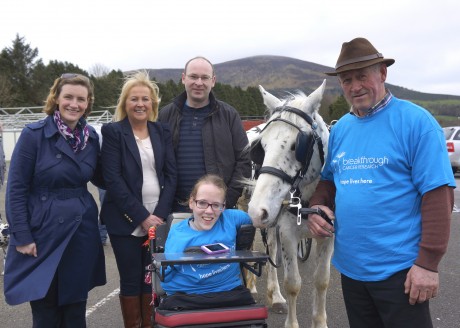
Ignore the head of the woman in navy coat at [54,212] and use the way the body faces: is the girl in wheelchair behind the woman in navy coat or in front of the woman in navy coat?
in front

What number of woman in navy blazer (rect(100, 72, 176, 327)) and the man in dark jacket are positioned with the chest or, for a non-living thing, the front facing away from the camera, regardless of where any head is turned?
0

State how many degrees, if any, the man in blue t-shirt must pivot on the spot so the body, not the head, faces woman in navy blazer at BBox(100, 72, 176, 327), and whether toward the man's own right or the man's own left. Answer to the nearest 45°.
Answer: approximately 45° to the man's own right

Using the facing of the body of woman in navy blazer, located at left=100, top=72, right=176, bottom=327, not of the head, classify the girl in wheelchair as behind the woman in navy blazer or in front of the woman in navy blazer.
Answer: in front

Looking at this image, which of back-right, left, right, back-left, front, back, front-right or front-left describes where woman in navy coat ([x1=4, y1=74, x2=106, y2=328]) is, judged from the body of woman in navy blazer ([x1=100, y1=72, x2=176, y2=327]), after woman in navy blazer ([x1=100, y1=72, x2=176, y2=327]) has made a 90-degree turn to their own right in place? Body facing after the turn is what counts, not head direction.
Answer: front

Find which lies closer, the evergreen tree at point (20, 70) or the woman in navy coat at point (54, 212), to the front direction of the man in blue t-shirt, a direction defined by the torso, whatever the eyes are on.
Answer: the woman in navy coat

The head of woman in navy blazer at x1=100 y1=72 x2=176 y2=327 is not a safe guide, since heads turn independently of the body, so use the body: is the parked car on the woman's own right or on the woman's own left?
on the woman's own left

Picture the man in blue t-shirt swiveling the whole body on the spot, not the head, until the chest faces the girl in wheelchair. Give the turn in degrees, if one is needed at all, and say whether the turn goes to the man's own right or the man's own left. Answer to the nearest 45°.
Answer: approximately 45° to the man's own right

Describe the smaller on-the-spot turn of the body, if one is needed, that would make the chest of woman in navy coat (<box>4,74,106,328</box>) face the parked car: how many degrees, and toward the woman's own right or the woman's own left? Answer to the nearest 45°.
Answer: approximately 90° to the woman's own left

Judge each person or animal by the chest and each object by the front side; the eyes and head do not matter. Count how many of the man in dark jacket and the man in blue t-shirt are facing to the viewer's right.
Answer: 0
